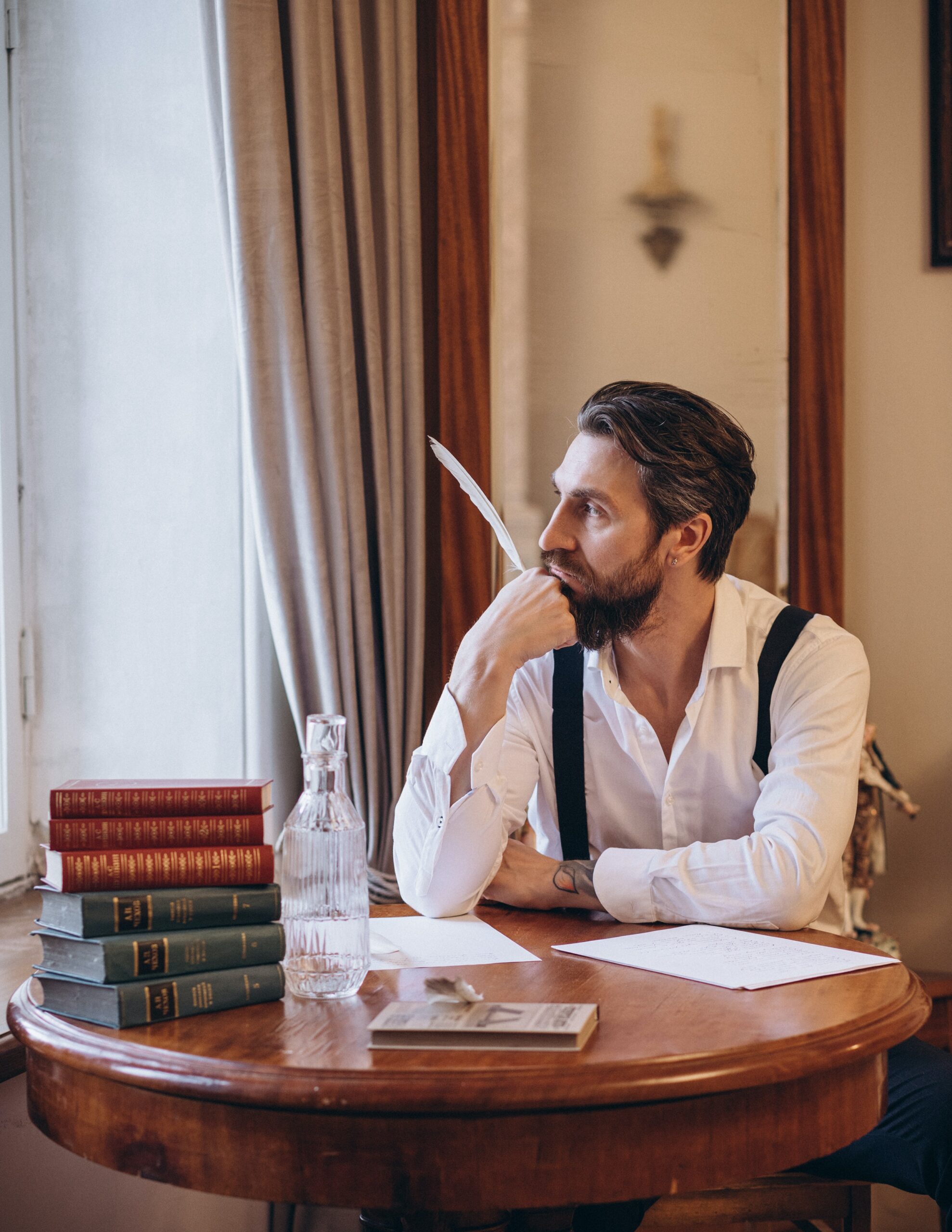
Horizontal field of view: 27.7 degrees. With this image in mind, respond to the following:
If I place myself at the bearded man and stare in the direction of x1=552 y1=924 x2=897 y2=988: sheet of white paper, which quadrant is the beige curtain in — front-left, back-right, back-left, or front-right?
back-right

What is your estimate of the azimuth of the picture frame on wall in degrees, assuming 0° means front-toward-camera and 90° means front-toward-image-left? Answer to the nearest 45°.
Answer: approximately 0°

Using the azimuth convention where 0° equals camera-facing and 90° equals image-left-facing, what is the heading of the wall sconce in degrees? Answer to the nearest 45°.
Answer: approximately 0°
